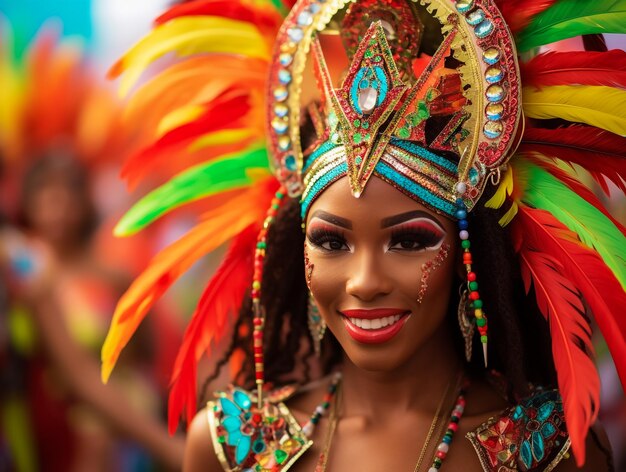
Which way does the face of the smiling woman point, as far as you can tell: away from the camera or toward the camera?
toward the camera

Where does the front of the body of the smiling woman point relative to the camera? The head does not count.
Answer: toward the camera

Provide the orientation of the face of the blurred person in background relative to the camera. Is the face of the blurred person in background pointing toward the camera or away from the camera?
toward the camera

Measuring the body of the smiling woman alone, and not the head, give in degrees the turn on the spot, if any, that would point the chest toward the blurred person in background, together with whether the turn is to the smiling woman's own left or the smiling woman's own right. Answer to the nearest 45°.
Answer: approximately 135° to the smiling woman's own right
